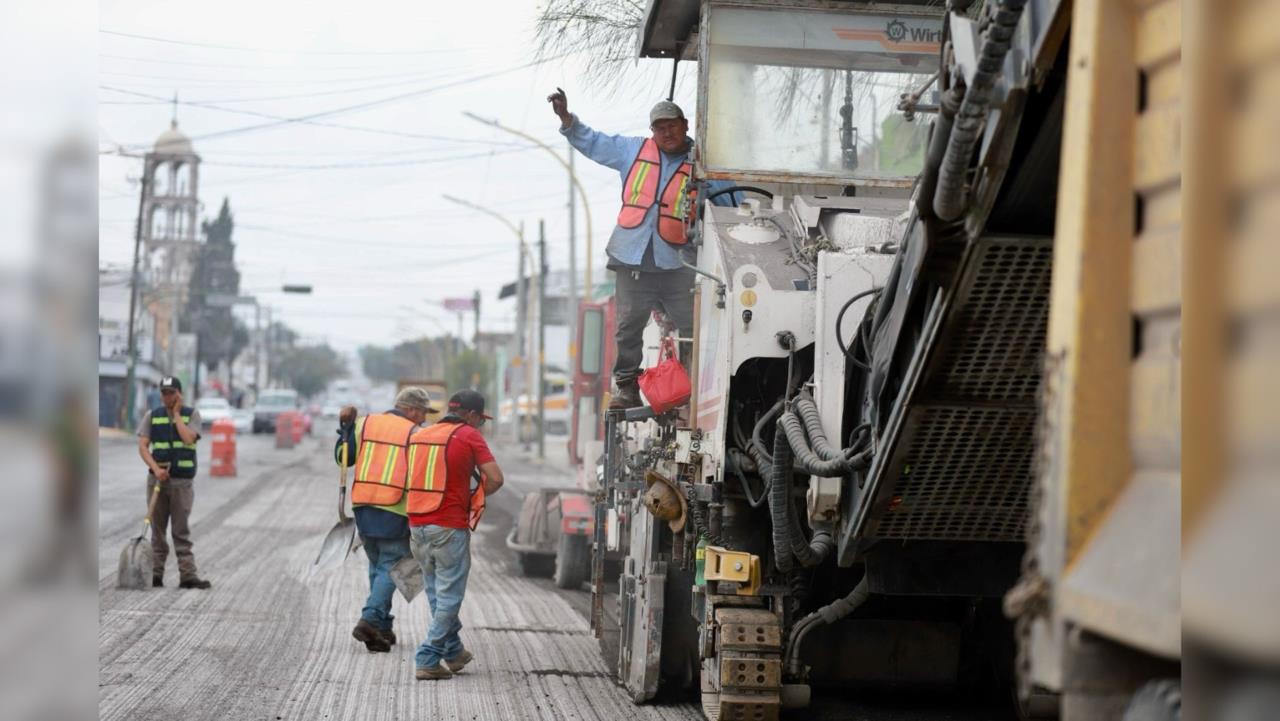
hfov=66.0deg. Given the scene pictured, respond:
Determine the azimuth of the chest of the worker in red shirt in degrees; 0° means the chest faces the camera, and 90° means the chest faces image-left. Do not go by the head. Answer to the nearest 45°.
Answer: approximately 225°

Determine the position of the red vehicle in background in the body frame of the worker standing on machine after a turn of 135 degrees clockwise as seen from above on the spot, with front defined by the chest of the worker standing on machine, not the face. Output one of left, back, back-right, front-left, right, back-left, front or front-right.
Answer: front-right

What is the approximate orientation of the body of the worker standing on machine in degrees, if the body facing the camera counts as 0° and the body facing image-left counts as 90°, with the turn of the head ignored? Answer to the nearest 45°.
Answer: approximately 0°

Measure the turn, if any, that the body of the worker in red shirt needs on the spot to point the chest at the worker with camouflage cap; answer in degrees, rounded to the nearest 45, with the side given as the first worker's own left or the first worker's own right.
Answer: approximately 90° to the first worker's own left

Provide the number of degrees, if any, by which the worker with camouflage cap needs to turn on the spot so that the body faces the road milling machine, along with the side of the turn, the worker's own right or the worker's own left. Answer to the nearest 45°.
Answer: approximately 90° to the worker's own right
